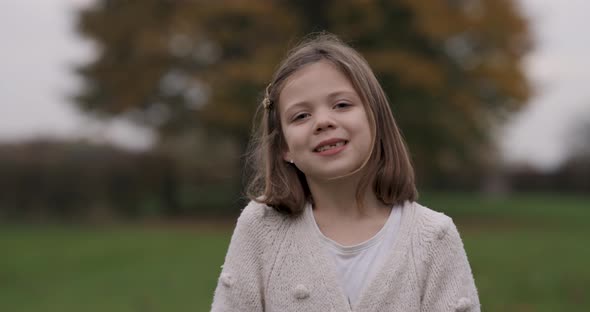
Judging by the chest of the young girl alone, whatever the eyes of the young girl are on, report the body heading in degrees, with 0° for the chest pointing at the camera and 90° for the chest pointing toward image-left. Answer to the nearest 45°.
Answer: approximately 0°

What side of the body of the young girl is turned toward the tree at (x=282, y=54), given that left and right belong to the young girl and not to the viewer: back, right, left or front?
back
